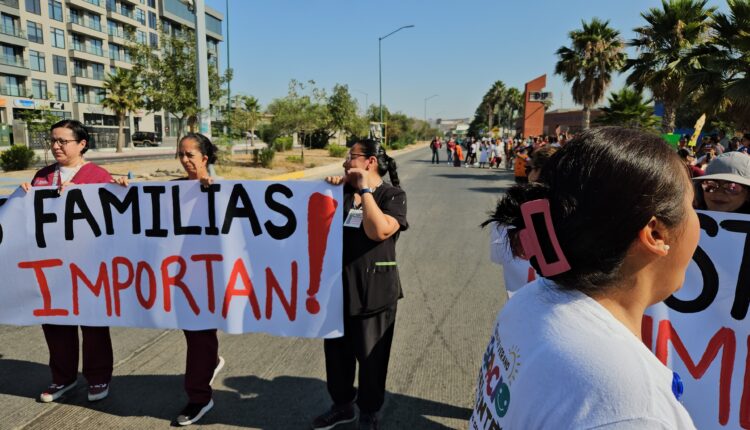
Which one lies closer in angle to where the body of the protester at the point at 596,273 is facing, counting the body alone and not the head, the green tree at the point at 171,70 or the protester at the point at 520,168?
the protester

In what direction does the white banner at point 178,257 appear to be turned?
toward the camera

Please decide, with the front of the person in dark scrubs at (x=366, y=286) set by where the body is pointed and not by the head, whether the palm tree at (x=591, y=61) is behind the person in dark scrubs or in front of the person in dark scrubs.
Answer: behind

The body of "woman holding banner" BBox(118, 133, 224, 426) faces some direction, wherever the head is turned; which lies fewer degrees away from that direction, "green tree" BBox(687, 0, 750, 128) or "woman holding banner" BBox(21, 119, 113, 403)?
the woman holding banner

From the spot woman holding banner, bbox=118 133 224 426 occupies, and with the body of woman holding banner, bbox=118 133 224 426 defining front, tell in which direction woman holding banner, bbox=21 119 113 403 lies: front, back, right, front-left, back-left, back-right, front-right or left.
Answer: right

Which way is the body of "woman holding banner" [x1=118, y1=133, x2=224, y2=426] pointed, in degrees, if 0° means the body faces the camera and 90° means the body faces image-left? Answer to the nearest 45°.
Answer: approximately 45°

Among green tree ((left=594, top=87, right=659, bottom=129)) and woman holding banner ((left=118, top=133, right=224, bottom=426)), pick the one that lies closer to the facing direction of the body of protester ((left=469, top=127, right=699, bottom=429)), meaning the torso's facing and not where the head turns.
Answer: the green tree

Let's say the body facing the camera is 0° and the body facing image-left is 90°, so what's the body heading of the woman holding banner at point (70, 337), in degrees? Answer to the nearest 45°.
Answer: approximately 45°

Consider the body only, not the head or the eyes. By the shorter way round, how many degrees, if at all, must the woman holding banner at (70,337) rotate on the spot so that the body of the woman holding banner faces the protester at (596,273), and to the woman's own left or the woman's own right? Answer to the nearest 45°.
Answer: approximately 45° to the woman's own left

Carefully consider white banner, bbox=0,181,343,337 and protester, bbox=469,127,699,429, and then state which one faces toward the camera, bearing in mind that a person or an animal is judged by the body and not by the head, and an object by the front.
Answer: the white banner

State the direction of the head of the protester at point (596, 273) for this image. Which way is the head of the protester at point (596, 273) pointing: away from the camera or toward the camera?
away from the camera

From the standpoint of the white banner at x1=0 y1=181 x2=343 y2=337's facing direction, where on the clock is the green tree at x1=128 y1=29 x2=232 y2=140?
The green tree is roughly at 6 o'clock from the white banner.

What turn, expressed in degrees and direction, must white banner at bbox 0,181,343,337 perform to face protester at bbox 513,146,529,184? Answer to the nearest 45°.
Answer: approximately 135° to its left

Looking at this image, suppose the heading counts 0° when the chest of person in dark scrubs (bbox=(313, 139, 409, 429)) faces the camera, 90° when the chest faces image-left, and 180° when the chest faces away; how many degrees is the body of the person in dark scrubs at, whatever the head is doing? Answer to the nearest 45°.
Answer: approximately 45°

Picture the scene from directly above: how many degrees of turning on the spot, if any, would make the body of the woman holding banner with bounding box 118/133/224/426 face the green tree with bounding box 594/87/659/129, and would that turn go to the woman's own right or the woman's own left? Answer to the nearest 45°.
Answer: approximately 180°

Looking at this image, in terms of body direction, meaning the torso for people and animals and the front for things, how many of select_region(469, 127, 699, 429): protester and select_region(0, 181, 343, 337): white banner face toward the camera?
1

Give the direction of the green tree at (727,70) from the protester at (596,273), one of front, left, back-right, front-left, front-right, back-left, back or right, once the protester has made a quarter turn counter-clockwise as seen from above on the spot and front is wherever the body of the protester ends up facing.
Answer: front-right

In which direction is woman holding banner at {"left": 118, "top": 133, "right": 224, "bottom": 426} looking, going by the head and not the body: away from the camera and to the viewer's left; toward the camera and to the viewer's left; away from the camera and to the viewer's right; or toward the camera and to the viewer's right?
toward the camera and to the viewer's left
